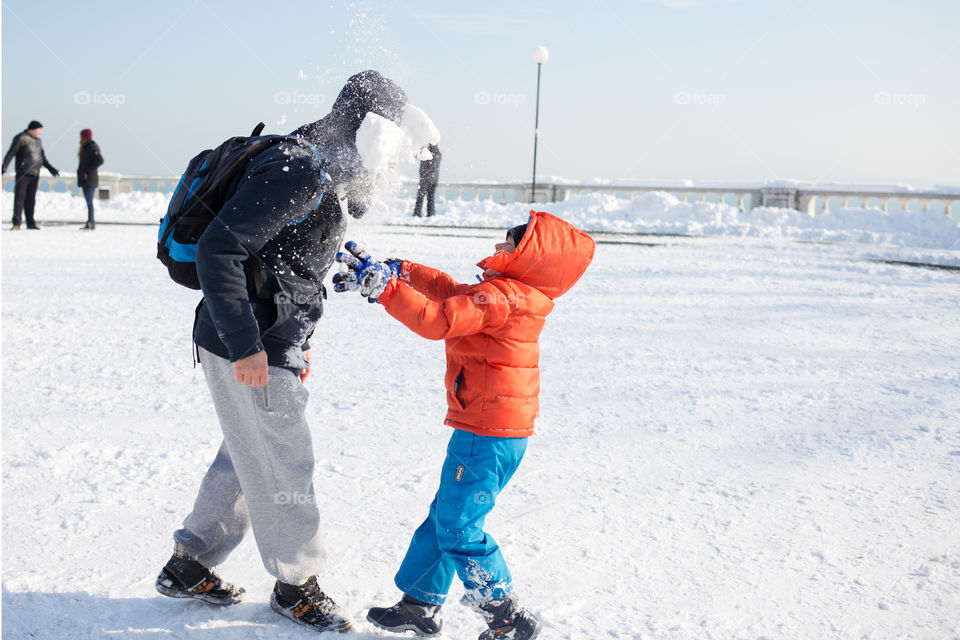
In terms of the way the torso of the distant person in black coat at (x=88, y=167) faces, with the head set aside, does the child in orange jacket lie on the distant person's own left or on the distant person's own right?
on the distant person's own left

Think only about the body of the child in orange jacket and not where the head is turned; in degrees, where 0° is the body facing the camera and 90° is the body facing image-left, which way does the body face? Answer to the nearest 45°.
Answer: approximately 90°

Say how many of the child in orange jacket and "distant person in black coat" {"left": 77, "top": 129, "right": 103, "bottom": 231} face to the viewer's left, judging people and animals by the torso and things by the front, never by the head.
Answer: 2

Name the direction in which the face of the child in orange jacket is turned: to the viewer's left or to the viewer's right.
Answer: to the viewer's left

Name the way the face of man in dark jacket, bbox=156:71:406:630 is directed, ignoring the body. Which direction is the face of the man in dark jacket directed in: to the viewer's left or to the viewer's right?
to the viewer's right

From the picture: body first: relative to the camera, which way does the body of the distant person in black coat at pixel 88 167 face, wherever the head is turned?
to the viewer's left
